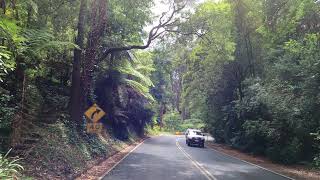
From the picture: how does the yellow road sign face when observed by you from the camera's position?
facing the viewer
